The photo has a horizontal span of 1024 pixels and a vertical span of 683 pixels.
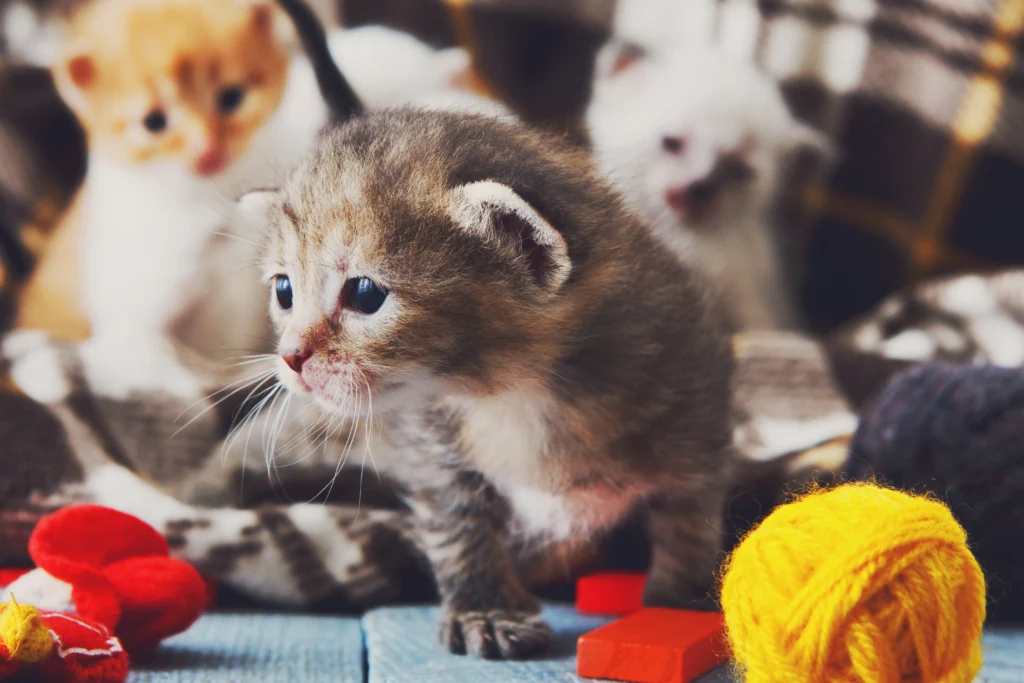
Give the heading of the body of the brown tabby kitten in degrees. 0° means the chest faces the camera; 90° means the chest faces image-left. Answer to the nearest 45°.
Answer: approximately 45°

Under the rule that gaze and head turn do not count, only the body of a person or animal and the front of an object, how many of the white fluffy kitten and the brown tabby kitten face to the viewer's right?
0

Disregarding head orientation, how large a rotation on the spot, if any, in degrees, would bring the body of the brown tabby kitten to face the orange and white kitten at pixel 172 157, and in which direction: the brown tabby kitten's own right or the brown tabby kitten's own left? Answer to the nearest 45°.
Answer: approximately 90° to the brown tabby kitten's own right

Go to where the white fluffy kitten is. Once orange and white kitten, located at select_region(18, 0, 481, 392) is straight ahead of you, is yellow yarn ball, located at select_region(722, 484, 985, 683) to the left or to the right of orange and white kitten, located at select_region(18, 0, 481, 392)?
left

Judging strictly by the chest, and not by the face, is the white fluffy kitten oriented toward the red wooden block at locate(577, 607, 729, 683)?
yes
